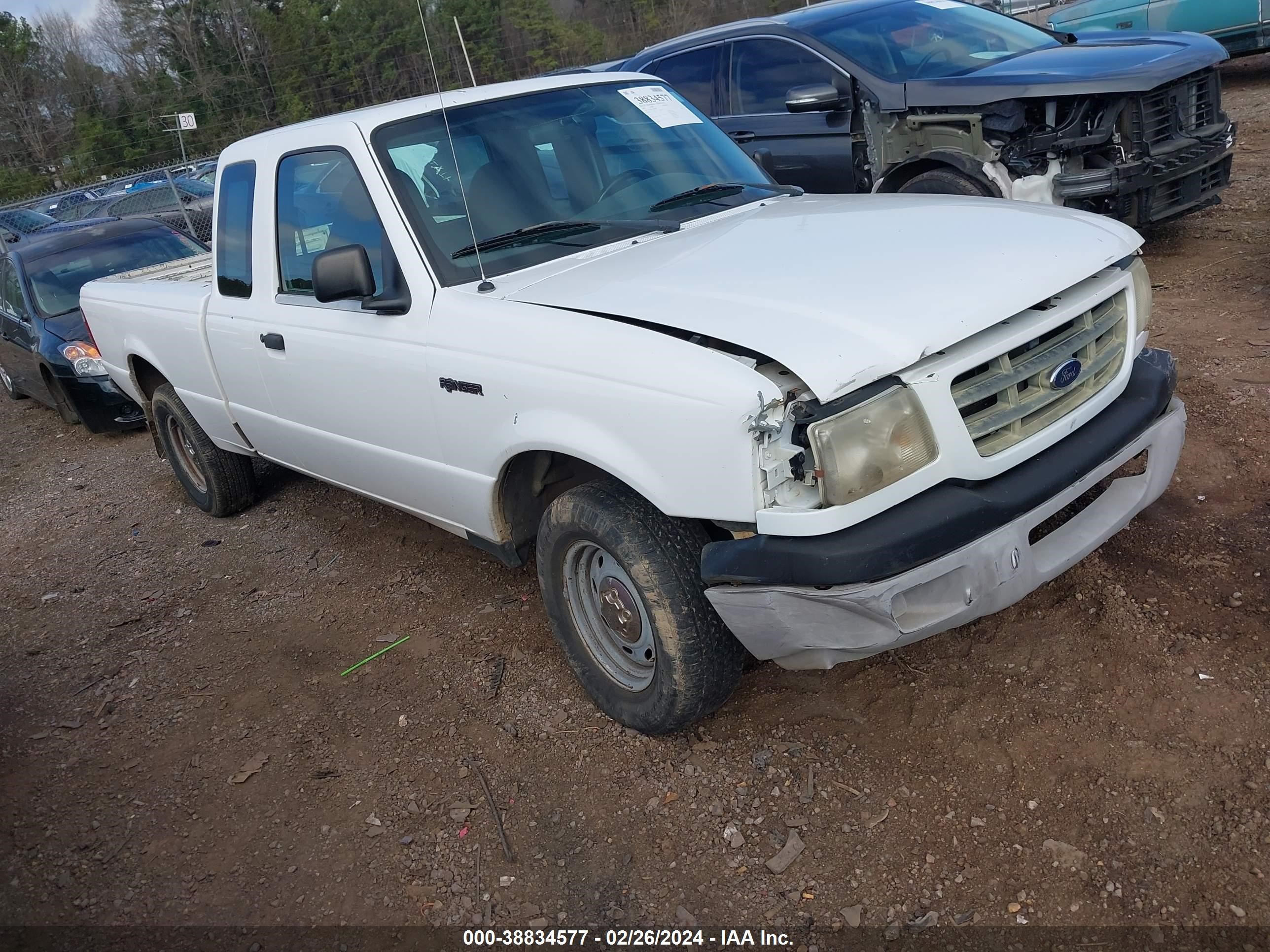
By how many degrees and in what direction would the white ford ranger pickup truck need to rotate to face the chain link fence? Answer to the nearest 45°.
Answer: approximately 180°

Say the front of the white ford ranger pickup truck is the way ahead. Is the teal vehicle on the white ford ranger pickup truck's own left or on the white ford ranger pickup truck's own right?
on the white ford ranger pickup truck's own left

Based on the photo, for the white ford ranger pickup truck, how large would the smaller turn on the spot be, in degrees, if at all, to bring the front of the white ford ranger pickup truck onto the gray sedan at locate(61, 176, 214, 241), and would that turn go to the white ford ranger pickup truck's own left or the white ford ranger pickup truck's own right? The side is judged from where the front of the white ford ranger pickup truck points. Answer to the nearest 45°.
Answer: approximately 180°

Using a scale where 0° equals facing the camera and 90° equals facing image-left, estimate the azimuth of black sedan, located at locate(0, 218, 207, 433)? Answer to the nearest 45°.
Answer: approximately 315°

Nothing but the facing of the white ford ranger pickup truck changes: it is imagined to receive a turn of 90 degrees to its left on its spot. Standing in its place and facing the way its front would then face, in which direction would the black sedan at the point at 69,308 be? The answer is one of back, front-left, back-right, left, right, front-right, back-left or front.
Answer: left

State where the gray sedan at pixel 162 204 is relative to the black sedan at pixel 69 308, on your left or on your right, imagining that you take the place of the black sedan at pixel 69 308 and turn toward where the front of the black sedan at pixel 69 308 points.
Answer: on your left
